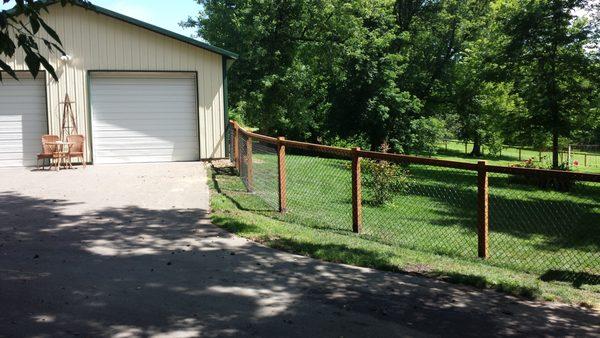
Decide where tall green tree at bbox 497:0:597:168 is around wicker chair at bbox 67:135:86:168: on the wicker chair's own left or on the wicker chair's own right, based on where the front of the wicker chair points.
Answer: on the wicker chair's own left

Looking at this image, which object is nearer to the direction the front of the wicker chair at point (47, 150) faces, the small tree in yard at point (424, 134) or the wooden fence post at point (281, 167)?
the wooden fence post

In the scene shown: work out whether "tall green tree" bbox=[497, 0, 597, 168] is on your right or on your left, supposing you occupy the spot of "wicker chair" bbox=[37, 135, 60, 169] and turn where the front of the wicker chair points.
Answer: on your left

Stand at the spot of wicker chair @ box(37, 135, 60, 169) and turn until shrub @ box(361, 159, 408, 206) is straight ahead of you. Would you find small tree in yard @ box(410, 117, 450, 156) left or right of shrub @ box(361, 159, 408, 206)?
left

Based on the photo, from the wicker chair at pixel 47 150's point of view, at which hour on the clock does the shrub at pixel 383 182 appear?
The shrub is roughly at 9 o'clock from the wicker chair.

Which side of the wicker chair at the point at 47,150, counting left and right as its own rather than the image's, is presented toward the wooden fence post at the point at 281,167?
left

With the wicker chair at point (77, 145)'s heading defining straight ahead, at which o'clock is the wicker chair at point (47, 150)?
the wicker chair at point (47, 150) is roughly at 3 o'clock from the wicker chair at point (77, 145).

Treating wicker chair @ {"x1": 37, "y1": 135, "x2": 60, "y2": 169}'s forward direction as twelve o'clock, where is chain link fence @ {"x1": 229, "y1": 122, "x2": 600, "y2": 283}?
The chain link fence is roughly at 9 o'clock from the wicker chair.

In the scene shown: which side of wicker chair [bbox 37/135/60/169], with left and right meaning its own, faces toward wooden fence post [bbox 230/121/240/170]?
left

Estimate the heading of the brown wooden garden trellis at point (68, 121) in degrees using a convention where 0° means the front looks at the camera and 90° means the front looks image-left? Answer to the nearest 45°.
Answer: approximately 0°

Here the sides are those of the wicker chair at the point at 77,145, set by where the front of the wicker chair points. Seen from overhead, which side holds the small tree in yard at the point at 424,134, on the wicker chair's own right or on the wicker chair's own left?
on the wicker chair's own left

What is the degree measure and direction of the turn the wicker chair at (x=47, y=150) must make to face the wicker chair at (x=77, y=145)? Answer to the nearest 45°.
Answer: approximately 135° to its left

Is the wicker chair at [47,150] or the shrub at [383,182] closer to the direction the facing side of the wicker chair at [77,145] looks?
the shrub

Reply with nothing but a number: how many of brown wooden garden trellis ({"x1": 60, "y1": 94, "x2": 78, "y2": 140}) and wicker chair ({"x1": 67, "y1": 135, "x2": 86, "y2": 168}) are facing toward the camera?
2
